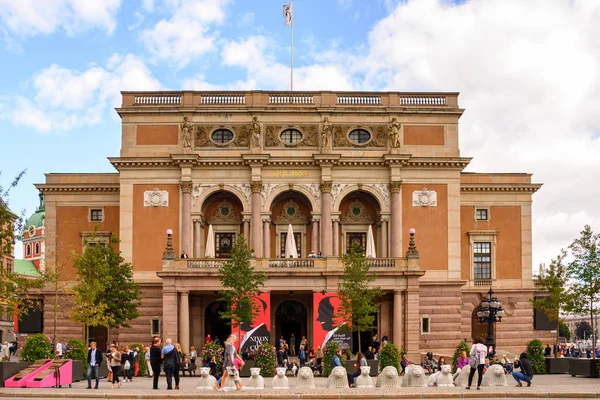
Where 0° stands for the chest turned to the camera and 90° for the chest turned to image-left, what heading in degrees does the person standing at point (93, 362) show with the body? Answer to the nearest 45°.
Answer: approximately 0°

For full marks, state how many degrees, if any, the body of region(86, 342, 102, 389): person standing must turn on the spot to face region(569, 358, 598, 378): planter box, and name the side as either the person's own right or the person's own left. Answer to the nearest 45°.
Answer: approximately 90° to the person's own left

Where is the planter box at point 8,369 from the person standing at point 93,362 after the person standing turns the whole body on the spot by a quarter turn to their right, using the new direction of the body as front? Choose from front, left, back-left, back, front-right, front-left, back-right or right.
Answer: front

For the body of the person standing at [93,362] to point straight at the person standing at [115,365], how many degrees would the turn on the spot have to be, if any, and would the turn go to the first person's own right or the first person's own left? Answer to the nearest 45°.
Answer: approximately 135° to the first person's own left
